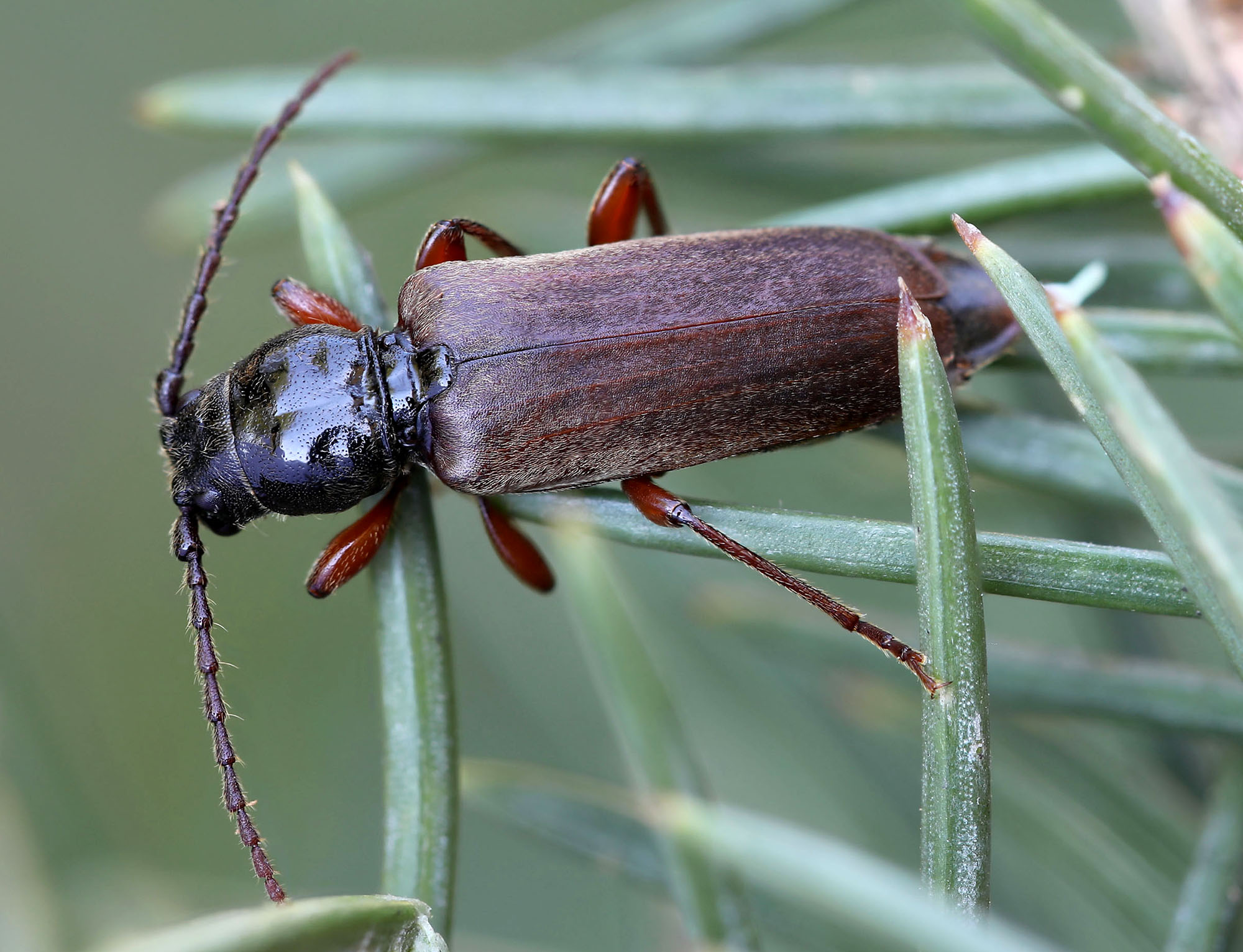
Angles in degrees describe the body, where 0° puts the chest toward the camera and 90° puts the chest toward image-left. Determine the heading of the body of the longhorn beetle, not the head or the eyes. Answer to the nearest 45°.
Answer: approximately 90°
